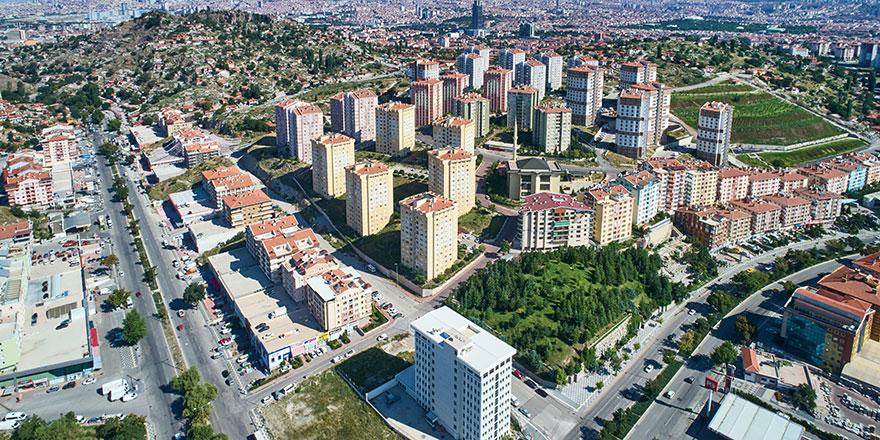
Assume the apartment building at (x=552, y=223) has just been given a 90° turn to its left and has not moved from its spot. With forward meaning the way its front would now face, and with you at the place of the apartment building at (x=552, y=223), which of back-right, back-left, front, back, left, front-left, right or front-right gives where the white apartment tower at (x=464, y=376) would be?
right

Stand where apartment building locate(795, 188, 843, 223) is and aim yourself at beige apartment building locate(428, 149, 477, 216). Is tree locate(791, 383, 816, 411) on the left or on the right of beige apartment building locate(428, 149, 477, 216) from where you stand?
left

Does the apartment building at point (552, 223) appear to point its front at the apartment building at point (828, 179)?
no

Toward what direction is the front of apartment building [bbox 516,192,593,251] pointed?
toward the camera

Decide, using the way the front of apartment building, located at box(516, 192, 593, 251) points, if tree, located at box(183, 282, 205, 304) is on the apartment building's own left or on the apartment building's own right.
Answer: on the apartment building's own right

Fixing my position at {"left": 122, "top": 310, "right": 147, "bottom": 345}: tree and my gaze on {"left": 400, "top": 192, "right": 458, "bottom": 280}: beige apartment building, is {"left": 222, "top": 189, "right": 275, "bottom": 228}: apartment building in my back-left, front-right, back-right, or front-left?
front-left

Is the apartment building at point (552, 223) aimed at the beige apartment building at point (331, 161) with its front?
no

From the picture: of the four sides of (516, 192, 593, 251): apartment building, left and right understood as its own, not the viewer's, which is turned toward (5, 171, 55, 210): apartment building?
right

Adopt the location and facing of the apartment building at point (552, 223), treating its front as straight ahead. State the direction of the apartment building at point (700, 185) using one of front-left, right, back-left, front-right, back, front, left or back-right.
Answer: back-left

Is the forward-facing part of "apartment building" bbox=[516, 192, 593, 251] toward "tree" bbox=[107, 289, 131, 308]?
no

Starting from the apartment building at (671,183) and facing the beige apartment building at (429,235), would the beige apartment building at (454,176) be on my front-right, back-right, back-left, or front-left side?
front-right

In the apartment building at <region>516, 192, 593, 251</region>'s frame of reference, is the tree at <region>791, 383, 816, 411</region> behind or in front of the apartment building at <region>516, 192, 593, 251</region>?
in front

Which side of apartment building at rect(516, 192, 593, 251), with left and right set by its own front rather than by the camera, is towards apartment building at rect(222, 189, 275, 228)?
right

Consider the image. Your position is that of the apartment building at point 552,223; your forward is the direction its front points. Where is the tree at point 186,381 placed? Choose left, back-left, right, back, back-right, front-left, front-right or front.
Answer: front-right

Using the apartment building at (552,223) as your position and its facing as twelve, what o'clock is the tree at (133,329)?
The tree is roughly at 2 o'clock from the apartment building.

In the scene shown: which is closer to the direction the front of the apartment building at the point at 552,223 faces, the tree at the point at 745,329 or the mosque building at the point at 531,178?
the tree

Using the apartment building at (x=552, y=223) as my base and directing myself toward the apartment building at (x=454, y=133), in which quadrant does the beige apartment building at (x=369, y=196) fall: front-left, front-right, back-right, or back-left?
front-left

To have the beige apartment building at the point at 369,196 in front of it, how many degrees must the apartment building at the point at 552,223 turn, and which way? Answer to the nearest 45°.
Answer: approximately 90° to its right
